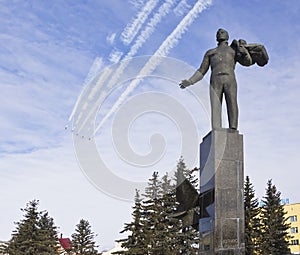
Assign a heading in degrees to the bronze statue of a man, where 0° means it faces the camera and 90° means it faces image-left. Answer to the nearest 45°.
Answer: approximately 0°
